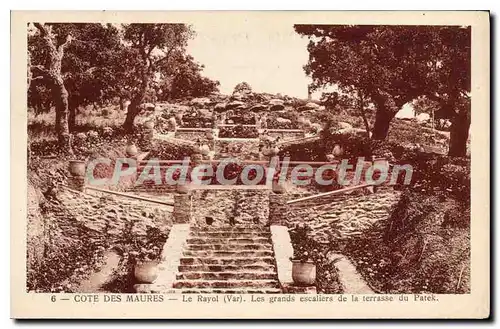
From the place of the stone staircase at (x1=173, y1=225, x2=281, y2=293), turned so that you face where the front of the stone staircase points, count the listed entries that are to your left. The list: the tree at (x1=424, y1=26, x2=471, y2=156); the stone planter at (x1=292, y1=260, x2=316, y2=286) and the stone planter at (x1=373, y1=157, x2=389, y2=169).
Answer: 3

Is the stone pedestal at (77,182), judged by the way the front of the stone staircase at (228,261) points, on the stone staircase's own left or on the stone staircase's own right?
on the stone staircase's own right

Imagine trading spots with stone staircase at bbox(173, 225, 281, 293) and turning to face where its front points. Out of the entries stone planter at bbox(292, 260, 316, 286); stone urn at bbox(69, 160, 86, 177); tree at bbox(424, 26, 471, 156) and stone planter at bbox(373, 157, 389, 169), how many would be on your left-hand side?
3

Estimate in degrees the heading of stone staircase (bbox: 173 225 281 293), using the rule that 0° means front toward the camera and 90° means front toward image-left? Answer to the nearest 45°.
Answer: approximately 0°

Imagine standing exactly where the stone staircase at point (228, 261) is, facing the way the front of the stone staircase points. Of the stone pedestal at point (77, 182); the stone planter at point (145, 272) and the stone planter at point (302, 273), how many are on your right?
2
